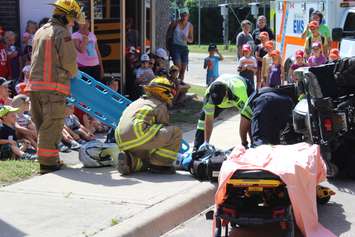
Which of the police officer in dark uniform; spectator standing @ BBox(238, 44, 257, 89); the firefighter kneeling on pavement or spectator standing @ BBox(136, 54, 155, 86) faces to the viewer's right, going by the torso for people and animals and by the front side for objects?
the firefighter kneeling on pavement

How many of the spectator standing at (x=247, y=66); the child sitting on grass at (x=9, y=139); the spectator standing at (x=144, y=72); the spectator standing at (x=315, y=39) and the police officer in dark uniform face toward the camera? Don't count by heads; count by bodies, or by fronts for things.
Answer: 3

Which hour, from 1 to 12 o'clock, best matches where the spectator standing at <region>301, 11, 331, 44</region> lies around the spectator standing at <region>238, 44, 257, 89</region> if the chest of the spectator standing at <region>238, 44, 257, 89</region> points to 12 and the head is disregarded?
the spectator standing at <region>301, 11, 331, 44</region> is roughly at 9 o'clock from the spectator standing at <region>238, 44, 257, 89</region>.

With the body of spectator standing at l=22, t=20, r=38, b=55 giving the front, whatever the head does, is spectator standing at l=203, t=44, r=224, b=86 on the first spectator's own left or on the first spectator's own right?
on the first spectator's own left

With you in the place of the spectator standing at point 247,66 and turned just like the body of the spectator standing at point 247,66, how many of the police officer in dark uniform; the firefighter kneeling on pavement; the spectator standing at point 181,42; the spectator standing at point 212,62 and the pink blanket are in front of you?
3

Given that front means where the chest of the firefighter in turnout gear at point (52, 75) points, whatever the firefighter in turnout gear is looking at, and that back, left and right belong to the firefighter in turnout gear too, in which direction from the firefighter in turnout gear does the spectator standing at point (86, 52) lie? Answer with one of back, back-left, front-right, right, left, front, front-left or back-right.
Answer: front-left

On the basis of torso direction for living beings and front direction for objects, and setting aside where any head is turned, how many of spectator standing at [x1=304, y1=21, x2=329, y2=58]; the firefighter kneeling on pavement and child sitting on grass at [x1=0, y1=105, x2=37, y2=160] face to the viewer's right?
2

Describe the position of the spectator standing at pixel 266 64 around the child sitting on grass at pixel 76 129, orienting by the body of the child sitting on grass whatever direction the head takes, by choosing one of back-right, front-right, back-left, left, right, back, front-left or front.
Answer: left

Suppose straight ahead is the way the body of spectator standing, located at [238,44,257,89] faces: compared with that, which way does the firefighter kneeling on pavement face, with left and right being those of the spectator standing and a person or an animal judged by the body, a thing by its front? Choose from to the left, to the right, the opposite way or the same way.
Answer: to the left

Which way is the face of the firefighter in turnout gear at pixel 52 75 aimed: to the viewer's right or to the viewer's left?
to the viewer's right

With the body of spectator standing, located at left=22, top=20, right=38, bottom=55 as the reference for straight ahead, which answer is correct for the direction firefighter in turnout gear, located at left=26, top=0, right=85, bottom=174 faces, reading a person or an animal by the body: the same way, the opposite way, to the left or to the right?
to the left

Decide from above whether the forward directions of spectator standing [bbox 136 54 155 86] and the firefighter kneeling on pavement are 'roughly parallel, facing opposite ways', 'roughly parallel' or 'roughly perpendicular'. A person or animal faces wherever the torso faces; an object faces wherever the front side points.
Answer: roughly perpendicular
